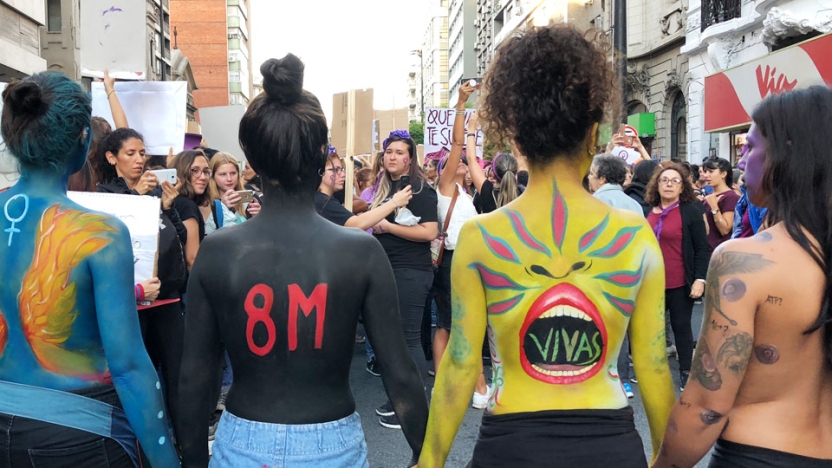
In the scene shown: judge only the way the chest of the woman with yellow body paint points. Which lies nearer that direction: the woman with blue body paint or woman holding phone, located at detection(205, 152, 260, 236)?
the woman holding phone

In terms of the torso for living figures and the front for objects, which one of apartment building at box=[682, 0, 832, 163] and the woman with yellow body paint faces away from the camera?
the woman with yellow body paint

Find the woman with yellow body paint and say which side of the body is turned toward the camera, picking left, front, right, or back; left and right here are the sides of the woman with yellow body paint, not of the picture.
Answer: back

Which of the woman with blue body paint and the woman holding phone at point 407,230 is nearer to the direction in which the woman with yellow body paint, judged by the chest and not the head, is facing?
the woman holding phone

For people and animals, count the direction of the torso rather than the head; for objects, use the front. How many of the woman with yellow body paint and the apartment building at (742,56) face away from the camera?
1

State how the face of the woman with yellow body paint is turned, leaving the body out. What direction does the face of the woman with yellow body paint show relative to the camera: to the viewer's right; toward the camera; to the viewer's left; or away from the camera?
away from the camera

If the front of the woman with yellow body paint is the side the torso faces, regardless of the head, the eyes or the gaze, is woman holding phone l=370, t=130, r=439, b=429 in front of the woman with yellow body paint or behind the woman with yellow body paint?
in front

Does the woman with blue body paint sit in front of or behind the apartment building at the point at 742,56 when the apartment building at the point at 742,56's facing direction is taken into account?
in front

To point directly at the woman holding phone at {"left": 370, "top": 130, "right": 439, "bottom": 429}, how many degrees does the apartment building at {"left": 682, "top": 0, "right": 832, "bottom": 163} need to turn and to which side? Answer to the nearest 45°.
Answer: approximately 45° to its left

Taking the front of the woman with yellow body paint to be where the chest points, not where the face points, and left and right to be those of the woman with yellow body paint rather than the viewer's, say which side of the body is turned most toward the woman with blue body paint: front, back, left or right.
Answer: left

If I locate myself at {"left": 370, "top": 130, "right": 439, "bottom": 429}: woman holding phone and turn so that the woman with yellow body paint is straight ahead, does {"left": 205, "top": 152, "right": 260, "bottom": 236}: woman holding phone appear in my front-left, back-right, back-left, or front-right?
back-right

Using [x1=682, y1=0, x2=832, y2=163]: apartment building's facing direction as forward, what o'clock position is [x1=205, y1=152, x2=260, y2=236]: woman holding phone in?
The woman holding phone is roughly at 11 o'clock from the apartment building.

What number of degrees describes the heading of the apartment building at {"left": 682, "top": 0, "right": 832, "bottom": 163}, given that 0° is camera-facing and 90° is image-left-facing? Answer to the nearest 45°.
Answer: approximately 45°
